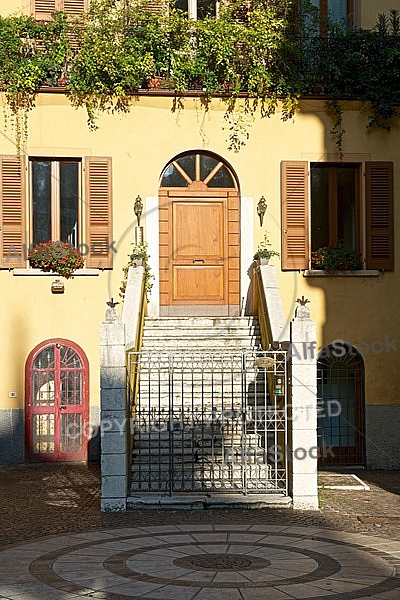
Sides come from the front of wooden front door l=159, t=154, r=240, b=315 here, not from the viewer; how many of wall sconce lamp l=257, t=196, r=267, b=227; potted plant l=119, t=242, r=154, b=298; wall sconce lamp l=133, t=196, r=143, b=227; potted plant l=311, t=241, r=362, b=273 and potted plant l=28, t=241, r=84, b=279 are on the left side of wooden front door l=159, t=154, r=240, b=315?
2

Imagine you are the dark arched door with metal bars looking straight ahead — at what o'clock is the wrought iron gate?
The wrought iron gate is roughly at 1 o'clock from the dark arched door with metal bars.

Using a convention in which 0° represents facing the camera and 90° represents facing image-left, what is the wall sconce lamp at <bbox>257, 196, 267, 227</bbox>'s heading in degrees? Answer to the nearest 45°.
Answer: approximately 0°

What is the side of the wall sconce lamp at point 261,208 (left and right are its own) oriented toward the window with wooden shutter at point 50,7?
right

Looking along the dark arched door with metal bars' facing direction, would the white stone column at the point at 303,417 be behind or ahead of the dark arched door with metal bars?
ahead
